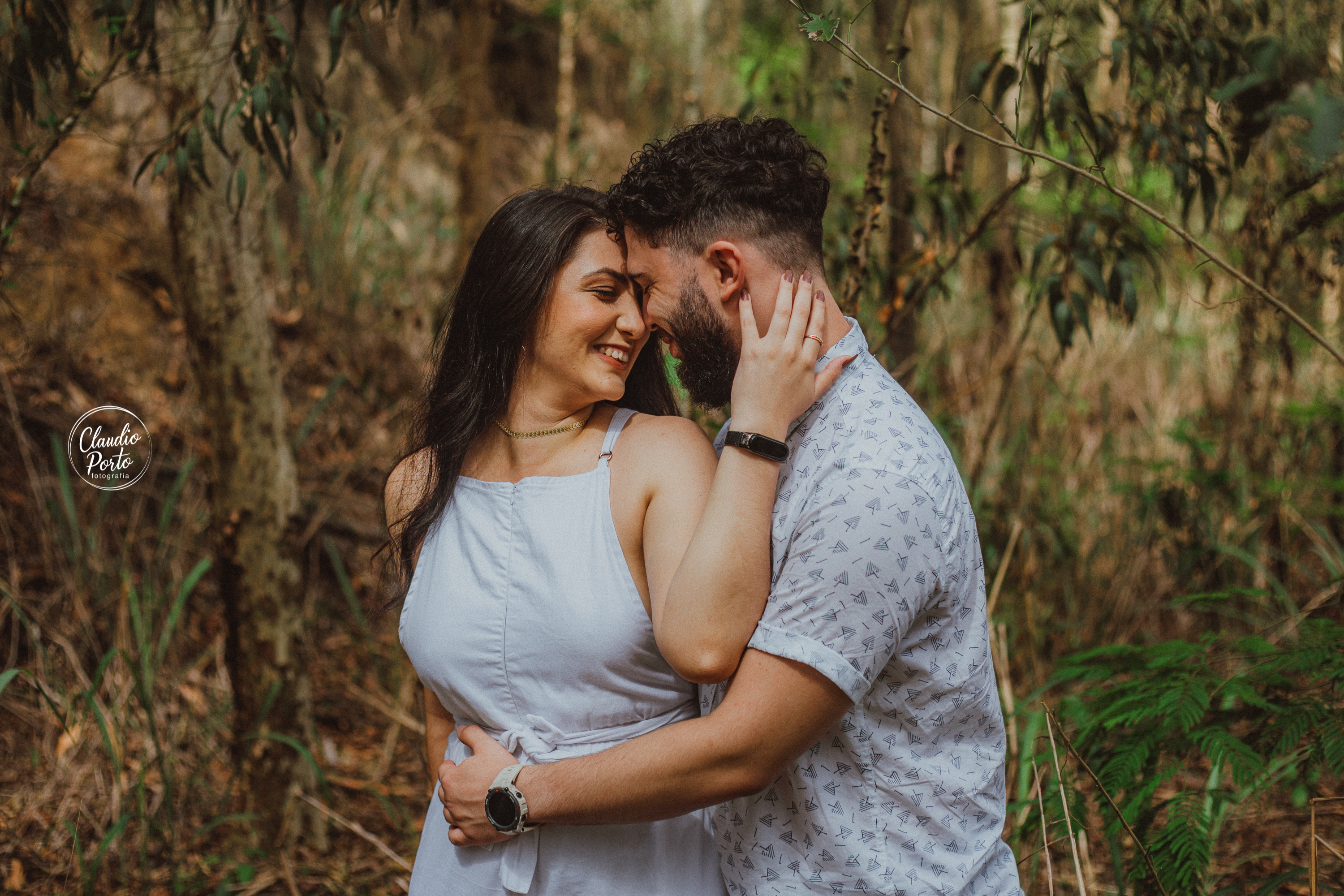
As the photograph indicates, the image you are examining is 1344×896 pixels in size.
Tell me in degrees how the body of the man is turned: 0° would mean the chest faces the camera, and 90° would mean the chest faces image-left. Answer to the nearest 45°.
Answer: approximately 90°

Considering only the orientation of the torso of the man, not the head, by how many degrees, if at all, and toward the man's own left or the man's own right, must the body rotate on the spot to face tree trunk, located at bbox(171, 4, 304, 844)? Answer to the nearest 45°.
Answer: approximately 45° to the man's own right

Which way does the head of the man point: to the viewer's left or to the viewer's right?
to the viewer's left

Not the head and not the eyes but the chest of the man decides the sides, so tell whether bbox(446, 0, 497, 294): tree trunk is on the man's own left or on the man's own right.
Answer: on the man's own right

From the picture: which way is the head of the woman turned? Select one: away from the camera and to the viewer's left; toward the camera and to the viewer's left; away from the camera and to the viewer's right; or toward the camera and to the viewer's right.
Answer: toward the camera and to the viewer's right

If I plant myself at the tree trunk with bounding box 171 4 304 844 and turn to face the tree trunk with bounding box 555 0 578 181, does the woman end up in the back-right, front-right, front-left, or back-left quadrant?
back-right

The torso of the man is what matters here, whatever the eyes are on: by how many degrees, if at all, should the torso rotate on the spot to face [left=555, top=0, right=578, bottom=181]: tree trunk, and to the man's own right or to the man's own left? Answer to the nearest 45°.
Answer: approximately 90° to the man's own right
